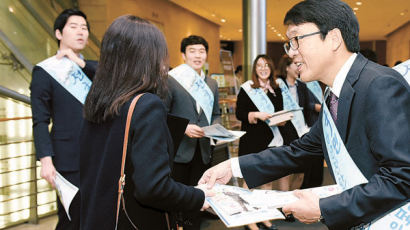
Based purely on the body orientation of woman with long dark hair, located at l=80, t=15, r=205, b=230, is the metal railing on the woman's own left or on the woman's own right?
on the woman's own left

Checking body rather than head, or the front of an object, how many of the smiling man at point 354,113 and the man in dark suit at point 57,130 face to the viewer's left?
1

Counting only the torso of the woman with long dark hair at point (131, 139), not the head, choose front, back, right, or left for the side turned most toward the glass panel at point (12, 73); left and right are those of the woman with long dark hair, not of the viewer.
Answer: left

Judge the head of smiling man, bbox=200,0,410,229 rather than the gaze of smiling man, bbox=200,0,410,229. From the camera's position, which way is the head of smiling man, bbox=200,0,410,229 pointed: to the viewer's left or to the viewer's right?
to the viewer's left

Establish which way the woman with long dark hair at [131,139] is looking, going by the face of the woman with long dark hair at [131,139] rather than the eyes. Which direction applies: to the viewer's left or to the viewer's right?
to the viewer's right

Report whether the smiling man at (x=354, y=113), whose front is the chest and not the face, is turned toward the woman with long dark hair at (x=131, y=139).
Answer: yes

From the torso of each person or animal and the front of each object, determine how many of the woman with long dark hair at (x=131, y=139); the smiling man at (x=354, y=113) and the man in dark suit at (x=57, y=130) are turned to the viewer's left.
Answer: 1

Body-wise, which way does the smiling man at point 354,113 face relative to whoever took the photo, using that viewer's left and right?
facing to the left of the viewer
